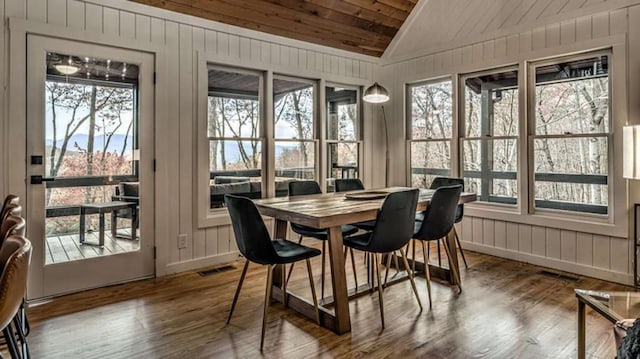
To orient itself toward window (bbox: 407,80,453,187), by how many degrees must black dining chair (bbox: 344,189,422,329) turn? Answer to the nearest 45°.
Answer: approximately 45° to its right

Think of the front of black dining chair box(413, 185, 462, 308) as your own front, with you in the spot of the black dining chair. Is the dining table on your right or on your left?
on your left

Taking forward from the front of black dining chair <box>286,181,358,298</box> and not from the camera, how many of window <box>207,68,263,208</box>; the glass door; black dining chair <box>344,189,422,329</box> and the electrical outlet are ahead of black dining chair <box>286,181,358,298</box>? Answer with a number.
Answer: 1

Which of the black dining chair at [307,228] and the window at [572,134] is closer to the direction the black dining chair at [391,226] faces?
the black dining chair

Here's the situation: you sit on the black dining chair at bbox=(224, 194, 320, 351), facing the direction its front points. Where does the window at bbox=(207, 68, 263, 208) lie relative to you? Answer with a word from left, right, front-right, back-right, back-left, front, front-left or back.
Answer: front-left

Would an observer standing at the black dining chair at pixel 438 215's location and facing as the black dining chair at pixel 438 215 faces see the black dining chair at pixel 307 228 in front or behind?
in front

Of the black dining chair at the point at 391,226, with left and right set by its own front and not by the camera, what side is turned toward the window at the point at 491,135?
right

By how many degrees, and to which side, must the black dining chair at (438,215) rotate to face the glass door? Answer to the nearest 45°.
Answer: approximately 45° to its left

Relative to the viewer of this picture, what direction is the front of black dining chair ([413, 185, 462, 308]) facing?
facing away from the viewer and to the left of the viewer

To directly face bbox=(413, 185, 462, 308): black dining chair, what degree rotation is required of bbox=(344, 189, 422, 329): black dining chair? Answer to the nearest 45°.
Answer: approximately 90° to its right

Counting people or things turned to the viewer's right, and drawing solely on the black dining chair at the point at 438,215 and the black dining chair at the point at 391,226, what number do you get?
0

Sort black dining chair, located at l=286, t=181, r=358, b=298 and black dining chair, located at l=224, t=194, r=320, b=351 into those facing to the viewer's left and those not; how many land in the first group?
0

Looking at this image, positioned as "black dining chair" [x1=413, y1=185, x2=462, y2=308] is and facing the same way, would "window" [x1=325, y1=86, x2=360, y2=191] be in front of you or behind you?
in front

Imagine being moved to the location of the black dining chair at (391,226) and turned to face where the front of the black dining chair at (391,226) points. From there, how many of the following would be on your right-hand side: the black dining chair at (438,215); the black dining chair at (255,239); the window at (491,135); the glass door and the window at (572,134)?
3

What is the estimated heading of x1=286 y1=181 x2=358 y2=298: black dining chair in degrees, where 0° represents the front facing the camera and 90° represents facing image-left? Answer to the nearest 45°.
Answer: approximately 315°

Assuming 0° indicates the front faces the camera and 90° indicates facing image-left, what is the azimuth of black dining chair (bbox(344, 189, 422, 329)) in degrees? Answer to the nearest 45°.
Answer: approximately 135°

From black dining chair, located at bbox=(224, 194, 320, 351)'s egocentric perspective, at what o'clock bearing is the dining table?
The dining table is roughly at 1 o'clock from the black dining chair.

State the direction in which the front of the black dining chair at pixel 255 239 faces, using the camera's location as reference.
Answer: facing away from the viewer and to the right of the viewer
